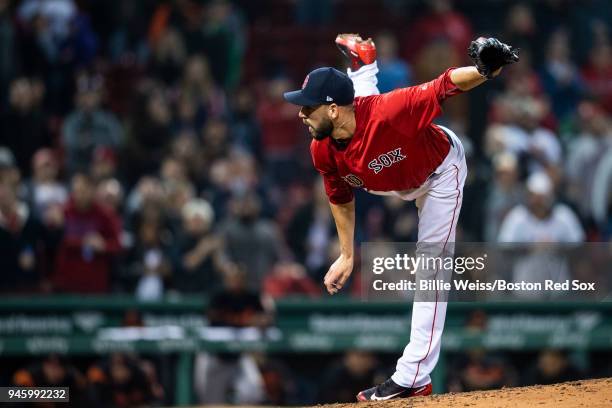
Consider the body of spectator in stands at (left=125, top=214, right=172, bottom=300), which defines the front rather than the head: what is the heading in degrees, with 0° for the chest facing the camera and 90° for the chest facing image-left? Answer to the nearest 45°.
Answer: approximately 0°

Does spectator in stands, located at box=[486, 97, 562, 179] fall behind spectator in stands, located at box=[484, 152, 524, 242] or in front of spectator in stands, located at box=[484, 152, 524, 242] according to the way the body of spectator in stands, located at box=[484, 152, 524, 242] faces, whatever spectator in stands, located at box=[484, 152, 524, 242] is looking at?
behind

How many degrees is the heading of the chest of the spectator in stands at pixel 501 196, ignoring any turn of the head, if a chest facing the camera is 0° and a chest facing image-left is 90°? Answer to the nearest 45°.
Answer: approximately 0°

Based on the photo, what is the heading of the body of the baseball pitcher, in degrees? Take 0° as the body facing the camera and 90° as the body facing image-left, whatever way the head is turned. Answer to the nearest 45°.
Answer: approximately 45°

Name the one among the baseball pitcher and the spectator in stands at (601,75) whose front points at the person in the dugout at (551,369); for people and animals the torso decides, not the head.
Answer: the spectator in stands at (601,75)
